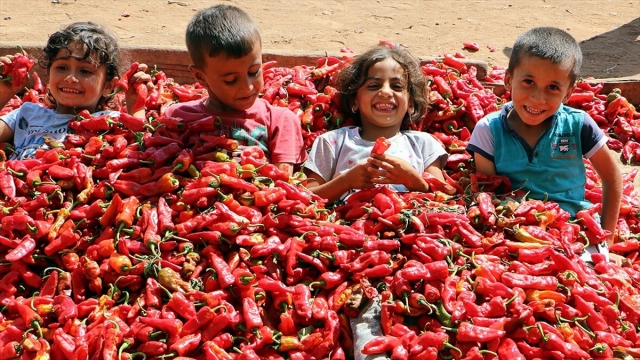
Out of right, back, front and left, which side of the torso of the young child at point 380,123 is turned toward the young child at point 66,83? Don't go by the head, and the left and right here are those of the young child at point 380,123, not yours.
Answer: right

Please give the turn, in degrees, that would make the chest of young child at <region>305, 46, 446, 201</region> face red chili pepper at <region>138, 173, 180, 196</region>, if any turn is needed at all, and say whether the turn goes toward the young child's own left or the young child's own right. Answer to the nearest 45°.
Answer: approximately 45° to the young child's own right

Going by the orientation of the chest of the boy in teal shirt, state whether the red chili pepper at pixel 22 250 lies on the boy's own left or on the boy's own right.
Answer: on the boy's own right

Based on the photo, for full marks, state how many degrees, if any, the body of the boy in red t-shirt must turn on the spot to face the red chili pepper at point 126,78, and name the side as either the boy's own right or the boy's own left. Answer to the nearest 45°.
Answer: approximately 135° to the boy's own right

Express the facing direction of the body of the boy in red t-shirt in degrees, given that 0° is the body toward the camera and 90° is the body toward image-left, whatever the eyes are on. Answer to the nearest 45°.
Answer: approximately 0°

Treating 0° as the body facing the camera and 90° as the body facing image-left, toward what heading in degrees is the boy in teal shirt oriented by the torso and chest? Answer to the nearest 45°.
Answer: approximately 0°
